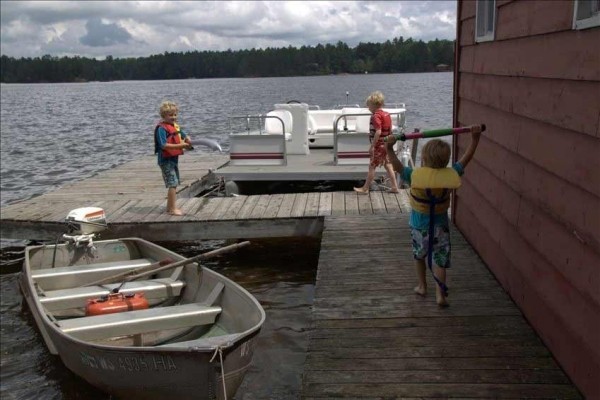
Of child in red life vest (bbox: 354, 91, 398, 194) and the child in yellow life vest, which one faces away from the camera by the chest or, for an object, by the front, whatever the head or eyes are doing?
the child in yellow life vest

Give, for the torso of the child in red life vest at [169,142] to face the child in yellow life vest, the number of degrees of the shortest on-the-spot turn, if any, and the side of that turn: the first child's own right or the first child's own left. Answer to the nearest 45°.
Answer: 0° — they already face them

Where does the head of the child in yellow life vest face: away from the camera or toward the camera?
away from the camera

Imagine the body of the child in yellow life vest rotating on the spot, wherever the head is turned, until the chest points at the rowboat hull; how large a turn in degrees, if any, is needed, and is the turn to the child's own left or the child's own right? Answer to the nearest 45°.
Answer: approximately 90° to the child's own left

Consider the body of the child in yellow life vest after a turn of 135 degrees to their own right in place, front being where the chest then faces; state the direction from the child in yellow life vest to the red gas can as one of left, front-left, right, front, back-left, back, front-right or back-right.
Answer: back-right

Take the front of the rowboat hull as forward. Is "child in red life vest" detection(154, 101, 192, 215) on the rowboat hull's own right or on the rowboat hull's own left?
on the rowboat hull's own left

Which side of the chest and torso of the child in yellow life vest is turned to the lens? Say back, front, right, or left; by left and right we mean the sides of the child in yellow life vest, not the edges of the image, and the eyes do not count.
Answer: back

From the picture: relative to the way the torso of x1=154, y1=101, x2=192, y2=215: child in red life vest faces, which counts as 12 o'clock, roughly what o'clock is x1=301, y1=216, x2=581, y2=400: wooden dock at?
The wooden dock is roughly at 1 o'clock from the child in red life vest.
